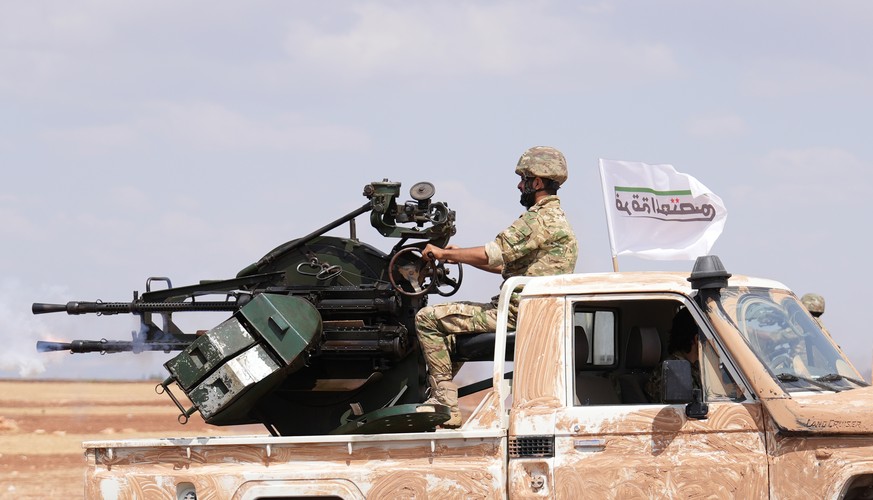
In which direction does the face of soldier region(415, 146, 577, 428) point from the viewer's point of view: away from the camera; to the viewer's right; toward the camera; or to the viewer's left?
to the viewer's left

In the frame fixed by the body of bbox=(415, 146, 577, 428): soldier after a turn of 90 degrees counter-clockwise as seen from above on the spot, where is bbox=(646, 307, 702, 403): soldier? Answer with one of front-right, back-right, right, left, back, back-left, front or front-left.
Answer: front-left

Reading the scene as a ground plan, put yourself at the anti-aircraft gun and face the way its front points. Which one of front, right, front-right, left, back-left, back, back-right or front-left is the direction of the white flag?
back-right

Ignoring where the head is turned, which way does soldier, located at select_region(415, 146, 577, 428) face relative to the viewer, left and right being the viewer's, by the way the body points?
facing to the left of the viewer

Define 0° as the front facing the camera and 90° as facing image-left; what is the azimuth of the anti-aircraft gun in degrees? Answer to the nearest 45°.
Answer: approximately 90°
